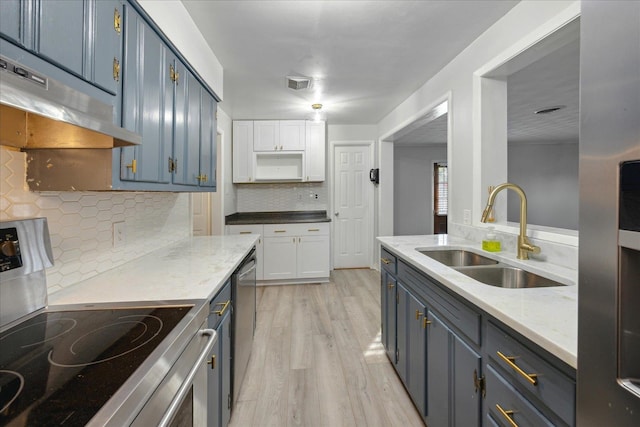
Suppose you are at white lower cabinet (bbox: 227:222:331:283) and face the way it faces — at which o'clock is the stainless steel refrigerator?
The stainless steel refrigerator is roughly at 12 o'clock from the white lower cabinet.

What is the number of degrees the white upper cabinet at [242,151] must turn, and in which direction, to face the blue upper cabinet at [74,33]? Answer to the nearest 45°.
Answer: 0° — it already faces it

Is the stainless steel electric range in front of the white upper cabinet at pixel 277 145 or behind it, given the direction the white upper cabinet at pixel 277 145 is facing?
in front

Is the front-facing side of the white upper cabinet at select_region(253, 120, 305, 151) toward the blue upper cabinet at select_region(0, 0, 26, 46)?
yes

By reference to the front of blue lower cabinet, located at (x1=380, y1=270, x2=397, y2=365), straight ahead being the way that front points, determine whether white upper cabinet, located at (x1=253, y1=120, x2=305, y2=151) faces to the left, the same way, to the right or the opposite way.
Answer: to the left

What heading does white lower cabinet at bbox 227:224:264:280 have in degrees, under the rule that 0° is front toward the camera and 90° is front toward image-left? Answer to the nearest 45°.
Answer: approximately 0°

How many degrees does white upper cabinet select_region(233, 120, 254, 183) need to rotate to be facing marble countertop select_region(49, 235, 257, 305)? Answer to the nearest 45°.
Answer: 0° — it already faces it

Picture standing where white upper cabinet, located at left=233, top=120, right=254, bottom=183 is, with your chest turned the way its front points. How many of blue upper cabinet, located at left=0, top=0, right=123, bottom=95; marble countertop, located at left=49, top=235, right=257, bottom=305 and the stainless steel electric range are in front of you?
3

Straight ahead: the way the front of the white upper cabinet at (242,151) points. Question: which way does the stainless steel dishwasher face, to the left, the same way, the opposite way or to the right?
to the left
